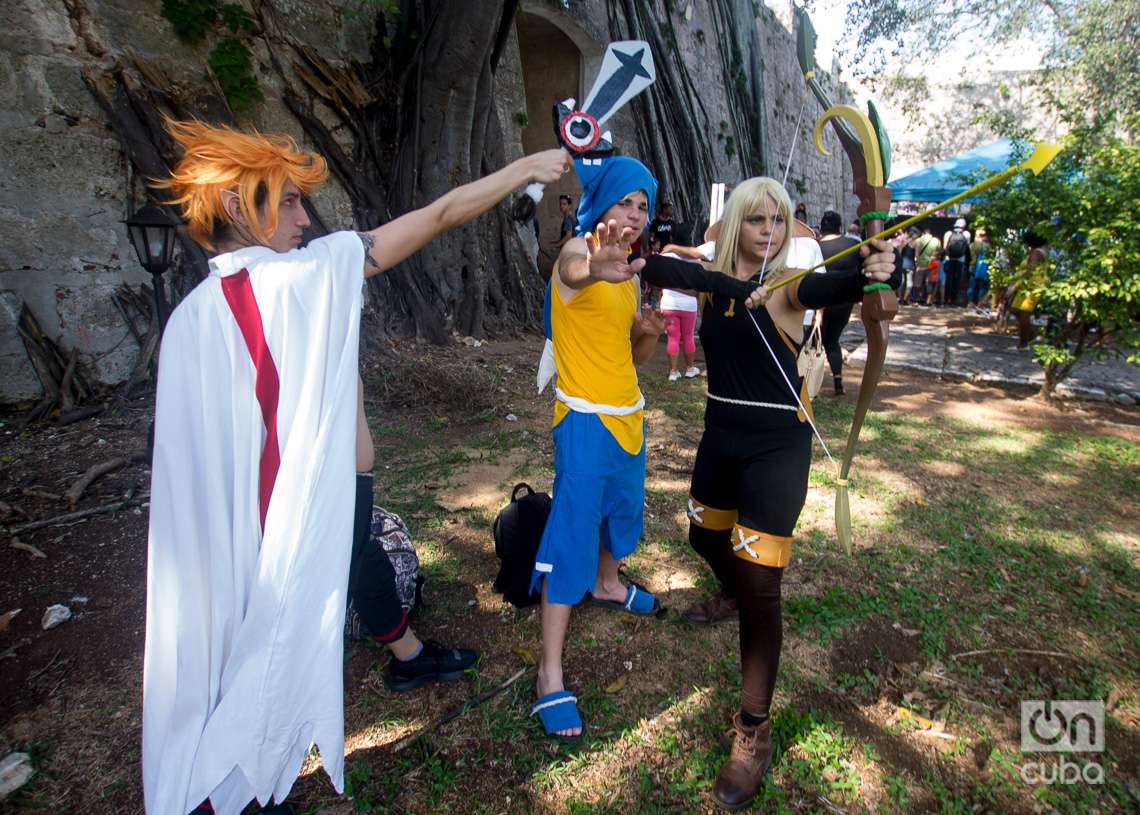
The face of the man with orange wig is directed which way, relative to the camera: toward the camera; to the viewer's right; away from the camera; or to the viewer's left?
to the viewer's right

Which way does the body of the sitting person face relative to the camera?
to the viewer's right

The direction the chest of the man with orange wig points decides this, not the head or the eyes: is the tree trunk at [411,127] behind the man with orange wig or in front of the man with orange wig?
in front

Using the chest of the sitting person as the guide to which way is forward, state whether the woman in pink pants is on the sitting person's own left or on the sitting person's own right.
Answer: on the sitting person's own left

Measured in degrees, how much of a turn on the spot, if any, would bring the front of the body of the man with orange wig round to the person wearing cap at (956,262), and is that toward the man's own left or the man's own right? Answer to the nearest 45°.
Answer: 0° — they already face them

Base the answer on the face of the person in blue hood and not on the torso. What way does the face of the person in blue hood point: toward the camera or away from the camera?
toward the camera

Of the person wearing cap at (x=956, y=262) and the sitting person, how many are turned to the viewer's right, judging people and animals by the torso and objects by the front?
1

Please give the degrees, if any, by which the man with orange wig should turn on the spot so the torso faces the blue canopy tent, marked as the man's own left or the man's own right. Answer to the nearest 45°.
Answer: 0° — they already face it

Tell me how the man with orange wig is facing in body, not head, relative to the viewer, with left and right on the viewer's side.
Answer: facing away from the viewer and to the right of the viewer

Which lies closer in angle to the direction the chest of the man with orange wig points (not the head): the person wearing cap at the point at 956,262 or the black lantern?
the person wearing cap

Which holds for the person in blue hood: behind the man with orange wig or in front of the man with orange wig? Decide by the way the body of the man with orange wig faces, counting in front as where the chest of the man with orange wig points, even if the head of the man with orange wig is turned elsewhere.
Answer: in front

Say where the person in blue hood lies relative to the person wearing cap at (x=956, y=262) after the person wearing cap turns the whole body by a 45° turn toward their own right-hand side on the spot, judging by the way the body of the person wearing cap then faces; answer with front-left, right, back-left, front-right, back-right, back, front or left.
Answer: back-right

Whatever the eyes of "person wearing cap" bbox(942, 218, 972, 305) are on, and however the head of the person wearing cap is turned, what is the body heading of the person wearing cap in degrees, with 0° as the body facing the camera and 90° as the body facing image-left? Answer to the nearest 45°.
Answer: approximately 180°

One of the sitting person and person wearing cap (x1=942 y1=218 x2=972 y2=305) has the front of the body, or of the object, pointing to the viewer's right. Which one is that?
the sitting person
